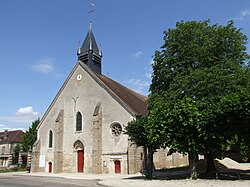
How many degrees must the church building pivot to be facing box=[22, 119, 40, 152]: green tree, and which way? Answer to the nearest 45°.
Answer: approximately 90° to its right

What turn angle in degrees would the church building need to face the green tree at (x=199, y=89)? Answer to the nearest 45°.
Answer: approximately 90° to its left

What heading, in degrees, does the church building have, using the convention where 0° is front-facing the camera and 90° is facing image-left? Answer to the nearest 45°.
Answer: approximately 45°
